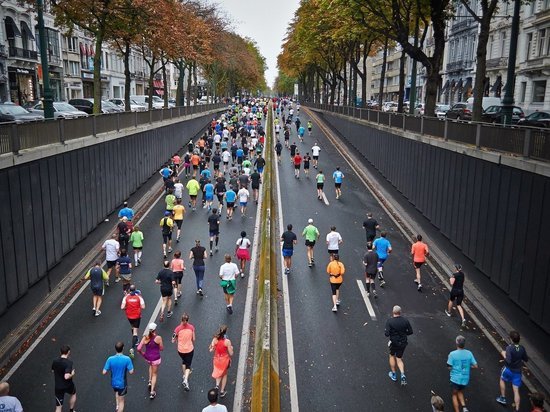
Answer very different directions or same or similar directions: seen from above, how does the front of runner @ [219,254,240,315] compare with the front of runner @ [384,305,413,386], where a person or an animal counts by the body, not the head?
same or similar directions

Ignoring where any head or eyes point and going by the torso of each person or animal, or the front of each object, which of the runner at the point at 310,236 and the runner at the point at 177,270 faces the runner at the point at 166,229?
the runner at the point at 177,270

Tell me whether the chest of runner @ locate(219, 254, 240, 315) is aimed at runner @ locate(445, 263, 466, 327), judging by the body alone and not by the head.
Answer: no

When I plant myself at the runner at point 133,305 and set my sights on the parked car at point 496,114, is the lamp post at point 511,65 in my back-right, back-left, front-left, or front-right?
front-right

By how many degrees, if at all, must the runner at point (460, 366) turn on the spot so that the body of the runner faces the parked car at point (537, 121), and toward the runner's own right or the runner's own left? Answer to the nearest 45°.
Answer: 0° — they already face it

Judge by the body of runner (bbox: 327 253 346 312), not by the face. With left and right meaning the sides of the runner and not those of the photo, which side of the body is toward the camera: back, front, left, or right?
back

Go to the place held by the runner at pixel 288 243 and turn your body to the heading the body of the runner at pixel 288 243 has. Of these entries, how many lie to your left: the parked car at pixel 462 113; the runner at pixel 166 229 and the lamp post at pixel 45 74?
2

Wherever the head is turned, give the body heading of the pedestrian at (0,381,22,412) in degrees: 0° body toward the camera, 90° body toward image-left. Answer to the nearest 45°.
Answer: approximately 180°

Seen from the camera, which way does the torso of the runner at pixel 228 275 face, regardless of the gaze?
away from the camera

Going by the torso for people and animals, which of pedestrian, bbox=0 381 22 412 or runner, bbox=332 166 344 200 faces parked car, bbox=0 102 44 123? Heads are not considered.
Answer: the pedestrian

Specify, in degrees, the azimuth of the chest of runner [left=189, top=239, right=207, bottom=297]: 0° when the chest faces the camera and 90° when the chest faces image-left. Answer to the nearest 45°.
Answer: approximately 180°

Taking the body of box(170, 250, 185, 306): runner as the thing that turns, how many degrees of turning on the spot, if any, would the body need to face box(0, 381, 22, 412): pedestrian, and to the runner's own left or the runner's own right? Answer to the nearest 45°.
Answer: approximately 135° to the runner's own left

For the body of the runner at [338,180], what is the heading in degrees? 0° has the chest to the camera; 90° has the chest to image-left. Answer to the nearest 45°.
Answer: approximately 180°

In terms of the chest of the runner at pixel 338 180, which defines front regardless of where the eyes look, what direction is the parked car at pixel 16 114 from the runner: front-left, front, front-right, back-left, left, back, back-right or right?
left

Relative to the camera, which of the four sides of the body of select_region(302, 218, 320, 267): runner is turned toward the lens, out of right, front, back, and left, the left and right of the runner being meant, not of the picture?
back

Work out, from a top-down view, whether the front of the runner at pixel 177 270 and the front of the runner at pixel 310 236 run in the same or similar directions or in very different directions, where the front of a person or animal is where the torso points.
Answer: same or similar directions

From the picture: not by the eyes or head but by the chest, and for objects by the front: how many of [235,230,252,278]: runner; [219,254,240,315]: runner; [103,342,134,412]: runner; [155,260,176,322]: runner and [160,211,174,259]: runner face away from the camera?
5

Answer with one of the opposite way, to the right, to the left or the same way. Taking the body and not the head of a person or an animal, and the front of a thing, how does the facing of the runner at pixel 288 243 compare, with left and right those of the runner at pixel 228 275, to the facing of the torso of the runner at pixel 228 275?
the same way

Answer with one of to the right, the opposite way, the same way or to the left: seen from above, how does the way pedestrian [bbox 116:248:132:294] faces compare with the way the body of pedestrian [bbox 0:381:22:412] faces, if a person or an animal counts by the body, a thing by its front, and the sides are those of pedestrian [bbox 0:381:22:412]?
the same way

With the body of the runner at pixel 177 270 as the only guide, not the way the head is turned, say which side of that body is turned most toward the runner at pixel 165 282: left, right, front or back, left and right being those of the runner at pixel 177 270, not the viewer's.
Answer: back

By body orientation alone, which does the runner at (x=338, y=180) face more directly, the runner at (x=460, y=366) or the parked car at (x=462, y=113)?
the parked car

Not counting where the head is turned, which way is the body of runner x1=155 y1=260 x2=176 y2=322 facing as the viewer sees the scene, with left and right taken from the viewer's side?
facing away from the viewer

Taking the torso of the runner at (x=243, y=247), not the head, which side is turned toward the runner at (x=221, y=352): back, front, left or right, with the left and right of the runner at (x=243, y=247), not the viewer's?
back

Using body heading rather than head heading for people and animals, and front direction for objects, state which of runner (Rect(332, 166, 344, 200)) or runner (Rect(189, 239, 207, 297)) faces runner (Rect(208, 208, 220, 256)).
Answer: runner (Rect(189, 239, 207, 297))
